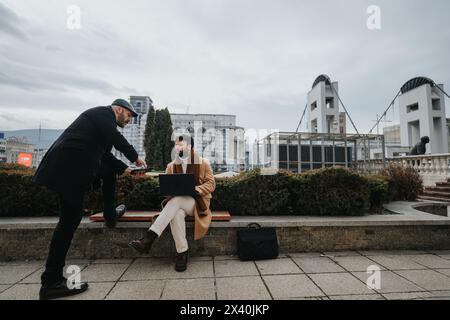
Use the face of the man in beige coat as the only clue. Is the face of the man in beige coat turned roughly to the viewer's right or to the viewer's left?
to the viewer's left

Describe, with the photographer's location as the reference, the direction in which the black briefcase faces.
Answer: facing the viewer

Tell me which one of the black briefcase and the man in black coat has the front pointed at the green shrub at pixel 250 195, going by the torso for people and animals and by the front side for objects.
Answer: the man in black coat

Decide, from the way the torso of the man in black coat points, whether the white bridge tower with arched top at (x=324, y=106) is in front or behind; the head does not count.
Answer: in front

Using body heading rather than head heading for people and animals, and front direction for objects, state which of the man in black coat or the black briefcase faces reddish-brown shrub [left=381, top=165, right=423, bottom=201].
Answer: the man in black coat

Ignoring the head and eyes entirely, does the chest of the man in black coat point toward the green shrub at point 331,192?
yes

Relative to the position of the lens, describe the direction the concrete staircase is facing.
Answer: facing the viewer and to the left of the viewer

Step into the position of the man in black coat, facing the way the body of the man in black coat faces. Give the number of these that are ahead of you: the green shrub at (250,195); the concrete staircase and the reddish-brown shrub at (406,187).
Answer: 3

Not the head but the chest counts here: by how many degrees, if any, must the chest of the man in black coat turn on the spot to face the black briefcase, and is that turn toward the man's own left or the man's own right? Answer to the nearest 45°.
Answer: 0° — they already face it

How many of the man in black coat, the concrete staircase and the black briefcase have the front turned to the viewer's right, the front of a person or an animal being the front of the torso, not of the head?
1

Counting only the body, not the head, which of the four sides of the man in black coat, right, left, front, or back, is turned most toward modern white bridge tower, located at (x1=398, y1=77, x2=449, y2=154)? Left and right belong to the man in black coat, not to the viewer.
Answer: front

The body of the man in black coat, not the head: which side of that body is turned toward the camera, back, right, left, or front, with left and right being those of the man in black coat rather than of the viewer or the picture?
right

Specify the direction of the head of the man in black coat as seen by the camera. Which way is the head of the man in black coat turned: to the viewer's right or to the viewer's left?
to the viewer's right

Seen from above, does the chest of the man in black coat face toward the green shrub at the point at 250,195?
yes
